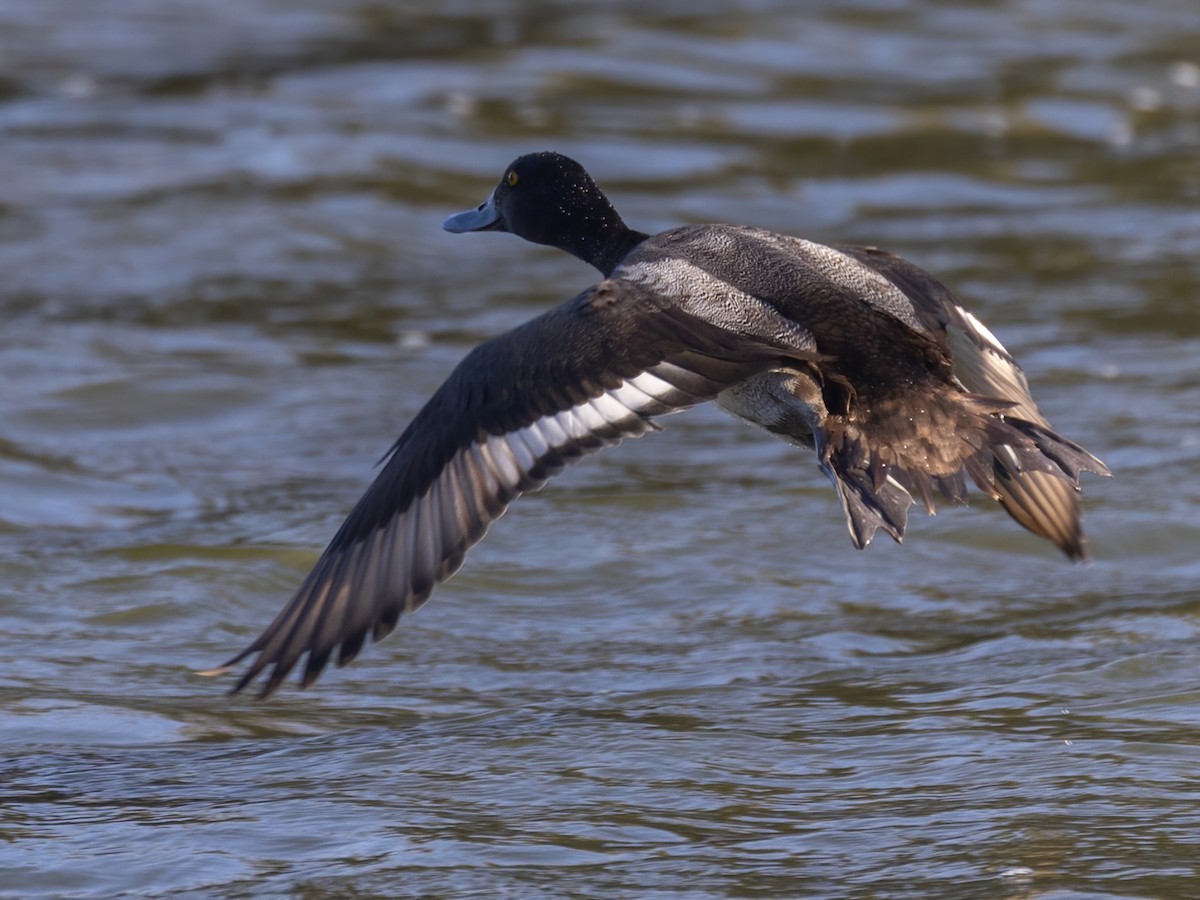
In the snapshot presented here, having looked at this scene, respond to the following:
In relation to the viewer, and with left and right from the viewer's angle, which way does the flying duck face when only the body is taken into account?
facing away from the viewer and to the left of the viewer
